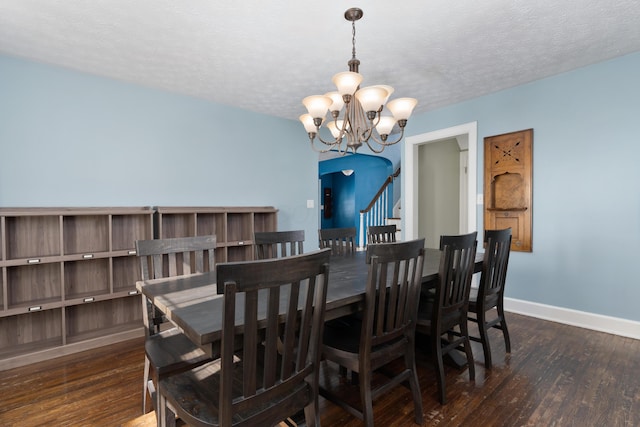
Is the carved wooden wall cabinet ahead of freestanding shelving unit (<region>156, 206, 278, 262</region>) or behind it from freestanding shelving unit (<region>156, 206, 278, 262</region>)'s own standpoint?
ahead

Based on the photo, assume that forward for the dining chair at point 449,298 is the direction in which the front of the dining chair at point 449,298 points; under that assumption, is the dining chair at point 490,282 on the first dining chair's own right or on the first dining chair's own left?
on the first dining chair's own right

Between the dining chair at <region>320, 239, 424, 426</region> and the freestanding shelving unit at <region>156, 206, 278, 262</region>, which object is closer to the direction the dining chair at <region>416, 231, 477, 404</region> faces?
the freestanding shelving unit

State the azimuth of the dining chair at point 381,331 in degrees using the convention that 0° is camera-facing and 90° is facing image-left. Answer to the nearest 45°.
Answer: approximately 135°

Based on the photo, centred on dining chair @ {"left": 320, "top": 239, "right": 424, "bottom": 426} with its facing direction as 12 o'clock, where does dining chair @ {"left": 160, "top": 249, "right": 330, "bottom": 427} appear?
dining chair @ {"left": 160, "top": 249, "right": 330, "bottom": 427} is roughly at 9 o'clock from dining chair @ {"left": 320, "top": 239, "right": 424, "bottom": 426}.

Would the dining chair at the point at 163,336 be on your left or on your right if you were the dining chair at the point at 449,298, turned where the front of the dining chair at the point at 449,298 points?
on your left

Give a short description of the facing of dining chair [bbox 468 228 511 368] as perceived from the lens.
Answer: facing away from the viewer and to the left of the viewer

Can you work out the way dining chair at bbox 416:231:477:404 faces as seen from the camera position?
facing away from the viewer and to the left of the viewer

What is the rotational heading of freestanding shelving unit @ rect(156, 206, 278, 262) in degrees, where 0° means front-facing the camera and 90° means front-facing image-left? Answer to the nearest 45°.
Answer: approximately 315°

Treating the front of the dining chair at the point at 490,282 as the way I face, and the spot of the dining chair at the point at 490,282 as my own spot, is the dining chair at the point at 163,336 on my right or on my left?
on my left

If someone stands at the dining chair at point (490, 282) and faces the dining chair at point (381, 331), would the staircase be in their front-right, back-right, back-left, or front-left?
back-right

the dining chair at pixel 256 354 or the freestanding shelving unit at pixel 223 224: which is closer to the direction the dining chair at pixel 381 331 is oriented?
the freestanding shelving unit

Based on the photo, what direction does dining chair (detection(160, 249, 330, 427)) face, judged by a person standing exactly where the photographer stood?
facing away from the viewer and to the left of the viewer

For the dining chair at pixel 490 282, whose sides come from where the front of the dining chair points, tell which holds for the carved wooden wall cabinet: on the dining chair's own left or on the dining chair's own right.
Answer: on the dining chair's own right
